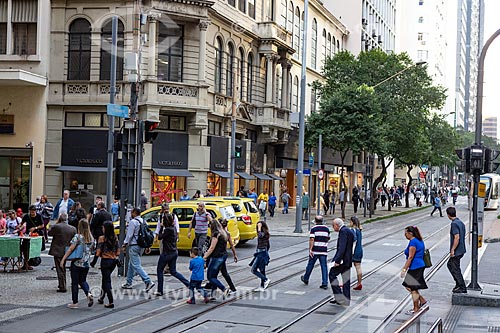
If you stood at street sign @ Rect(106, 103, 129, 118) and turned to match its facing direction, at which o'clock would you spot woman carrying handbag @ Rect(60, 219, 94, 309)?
The woman carrying handbag is roughly at 12 o'clock from the street sign.

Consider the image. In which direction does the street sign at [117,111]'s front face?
toward the camera

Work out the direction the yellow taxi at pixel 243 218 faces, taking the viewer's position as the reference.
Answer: facing away from the viewer and to the left of the viewer

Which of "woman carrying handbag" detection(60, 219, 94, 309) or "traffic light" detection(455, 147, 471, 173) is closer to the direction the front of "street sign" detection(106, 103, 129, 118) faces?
the woman carrying handbag

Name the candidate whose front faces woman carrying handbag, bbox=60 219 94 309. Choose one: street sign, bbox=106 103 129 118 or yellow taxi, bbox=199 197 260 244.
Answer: the street sign

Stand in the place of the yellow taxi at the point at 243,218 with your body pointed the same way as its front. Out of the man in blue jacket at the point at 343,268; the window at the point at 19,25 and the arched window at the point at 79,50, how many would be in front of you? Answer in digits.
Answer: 2

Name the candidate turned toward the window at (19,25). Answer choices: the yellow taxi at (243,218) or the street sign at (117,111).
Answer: the yellow taxi

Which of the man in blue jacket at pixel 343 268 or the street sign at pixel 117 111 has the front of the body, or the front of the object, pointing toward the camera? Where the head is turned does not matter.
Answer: the street sign

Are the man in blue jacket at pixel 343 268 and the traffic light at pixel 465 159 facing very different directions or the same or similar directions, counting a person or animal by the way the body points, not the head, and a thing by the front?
same or similar directions
